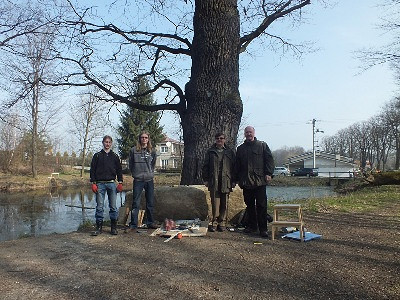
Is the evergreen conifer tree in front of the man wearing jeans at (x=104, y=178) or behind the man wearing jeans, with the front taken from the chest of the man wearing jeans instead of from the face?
behind

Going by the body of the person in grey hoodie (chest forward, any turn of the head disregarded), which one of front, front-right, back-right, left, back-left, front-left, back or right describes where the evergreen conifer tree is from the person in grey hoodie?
back

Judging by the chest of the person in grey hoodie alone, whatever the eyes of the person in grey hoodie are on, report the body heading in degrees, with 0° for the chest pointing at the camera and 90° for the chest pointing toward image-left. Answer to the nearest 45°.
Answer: approximately 0°

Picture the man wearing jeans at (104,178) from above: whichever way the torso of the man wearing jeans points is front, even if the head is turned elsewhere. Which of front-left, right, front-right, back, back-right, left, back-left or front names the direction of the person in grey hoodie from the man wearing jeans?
left

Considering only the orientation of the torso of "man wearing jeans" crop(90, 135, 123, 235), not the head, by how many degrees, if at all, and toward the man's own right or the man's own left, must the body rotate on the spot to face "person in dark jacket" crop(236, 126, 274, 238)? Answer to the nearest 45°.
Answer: approximately 90° to the man's own left

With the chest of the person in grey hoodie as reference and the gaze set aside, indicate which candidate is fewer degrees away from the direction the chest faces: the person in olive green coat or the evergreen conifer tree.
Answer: the person in olive green coat

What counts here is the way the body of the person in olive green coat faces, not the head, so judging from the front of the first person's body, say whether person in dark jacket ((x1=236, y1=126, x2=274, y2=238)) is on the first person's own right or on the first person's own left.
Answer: on the first person's own left

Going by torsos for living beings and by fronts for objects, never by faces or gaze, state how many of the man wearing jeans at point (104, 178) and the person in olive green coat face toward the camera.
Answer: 2

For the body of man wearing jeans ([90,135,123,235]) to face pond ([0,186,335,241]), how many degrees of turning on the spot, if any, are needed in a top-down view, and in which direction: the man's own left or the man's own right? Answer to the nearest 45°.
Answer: approximately 180°

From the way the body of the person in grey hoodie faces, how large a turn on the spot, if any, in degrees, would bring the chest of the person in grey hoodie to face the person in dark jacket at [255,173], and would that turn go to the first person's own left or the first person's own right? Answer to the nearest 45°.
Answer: approximately 45° to the first person's own left

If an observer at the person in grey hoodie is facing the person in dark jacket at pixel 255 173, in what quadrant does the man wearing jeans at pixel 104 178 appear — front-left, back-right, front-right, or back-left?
back-right

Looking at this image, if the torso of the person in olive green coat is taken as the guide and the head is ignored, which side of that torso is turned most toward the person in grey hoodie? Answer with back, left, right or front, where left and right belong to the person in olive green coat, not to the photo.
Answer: right
